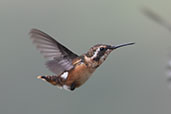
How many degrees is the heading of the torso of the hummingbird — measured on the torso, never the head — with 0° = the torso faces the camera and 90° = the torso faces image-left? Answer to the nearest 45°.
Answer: approximately 270°
